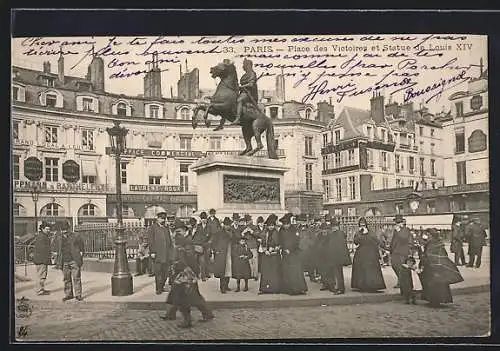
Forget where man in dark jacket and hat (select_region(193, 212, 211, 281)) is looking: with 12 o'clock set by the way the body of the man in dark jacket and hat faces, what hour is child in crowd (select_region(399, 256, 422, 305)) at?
The child in crowd is roughly at 9 o'clock from the man in dark jacket and hat.

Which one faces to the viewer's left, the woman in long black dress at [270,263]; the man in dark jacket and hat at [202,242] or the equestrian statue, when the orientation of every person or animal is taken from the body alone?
the equestrian statue

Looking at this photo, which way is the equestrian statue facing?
to the viewer's left

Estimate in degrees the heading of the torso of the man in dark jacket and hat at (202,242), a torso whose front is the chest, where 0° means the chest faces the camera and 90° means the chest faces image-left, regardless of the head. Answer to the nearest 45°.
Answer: approximately 0°

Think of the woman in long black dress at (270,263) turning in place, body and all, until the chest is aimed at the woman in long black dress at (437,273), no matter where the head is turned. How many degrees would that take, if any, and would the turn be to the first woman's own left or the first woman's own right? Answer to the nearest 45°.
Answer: approximately 90° to the first woman's own left

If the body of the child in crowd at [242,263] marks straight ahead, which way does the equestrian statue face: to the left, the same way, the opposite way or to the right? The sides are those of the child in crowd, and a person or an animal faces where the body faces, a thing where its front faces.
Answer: to the right
